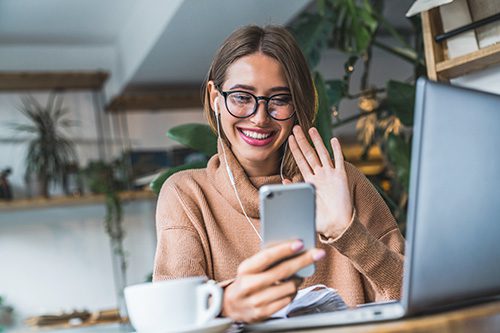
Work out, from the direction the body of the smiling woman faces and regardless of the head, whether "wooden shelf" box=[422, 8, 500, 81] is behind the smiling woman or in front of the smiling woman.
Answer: behind

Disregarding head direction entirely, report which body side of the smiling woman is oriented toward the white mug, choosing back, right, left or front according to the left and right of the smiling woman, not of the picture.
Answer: front

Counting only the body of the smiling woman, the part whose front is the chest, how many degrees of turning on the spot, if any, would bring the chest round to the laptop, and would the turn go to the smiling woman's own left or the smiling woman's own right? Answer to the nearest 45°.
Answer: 0° — they already face it

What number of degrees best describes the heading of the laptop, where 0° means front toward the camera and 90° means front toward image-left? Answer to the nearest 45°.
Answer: approximately 135°

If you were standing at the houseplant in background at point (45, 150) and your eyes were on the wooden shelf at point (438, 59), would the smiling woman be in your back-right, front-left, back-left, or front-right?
front-right

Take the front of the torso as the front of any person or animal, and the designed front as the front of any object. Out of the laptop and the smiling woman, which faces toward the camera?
the smiling woman

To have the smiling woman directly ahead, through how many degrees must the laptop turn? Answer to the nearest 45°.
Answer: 0° — it already faces them

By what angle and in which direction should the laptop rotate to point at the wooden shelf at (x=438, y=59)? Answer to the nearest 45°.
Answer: approximately 45° to its right

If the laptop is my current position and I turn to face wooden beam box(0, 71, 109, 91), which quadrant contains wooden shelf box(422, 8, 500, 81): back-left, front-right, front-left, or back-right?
front-right

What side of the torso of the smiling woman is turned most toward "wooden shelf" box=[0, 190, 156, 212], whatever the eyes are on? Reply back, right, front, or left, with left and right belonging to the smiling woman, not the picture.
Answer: back

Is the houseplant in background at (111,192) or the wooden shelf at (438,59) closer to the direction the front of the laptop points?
the houseplant in background

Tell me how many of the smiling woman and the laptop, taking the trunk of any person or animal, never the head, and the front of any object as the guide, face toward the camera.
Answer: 1

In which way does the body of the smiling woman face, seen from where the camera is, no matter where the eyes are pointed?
toward the camera

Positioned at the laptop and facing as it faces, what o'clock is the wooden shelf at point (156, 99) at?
The wooden shelf is roughly at 1 o'clock from the laptop.
